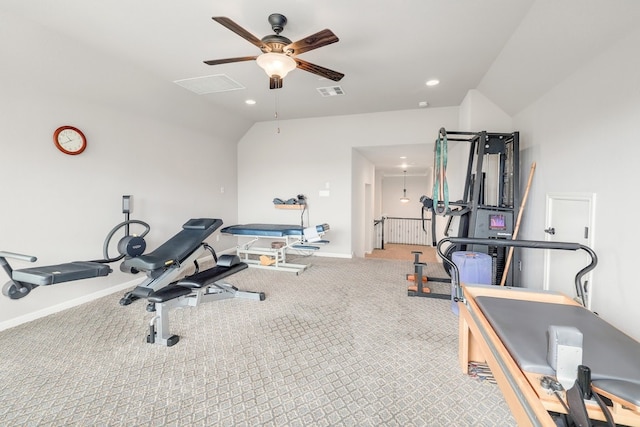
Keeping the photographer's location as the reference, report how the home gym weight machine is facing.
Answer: facing the viewer and to the left of the viewer

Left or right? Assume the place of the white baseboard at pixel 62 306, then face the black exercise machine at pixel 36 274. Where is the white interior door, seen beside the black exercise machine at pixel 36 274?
left

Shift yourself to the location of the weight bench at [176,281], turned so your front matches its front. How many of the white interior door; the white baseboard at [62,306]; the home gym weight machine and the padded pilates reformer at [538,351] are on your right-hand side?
1

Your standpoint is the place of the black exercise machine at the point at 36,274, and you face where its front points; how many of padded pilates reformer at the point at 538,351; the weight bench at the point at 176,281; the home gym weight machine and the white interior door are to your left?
0

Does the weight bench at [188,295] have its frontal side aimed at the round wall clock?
no

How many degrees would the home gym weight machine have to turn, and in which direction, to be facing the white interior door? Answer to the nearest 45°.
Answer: approximately 90° to its left

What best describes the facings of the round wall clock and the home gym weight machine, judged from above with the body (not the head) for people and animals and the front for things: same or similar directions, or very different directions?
very different directions

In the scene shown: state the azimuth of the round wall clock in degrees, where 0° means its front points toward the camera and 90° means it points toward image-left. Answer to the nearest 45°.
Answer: approximately 315°

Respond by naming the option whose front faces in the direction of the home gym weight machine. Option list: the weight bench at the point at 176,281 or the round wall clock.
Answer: the round wall clock

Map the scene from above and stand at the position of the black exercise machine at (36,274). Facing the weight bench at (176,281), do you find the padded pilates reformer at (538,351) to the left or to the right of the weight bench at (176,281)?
right

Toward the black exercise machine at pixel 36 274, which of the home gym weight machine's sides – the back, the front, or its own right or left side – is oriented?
front

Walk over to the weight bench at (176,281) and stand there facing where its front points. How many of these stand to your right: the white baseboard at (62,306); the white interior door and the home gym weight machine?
1
